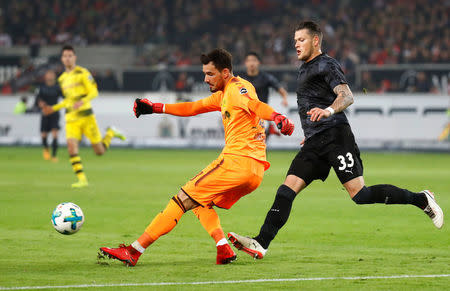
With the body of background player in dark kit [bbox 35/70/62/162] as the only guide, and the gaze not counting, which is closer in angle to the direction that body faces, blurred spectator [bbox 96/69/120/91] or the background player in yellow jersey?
the background player in yellow jersey

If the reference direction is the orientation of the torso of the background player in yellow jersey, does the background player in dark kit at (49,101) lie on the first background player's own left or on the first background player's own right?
on the first background player's own right

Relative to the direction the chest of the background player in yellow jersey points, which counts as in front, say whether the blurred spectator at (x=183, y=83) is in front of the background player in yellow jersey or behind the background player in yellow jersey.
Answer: behind

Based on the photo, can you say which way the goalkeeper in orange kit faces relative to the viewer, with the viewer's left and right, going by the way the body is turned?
facing to the left of the viewer

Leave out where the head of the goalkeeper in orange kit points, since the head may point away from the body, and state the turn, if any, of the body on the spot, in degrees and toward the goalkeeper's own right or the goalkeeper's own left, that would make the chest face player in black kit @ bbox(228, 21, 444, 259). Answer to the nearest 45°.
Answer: approximately 180°

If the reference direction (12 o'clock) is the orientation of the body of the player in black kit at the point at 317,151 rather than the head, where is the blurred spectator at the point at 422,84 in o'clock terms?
The blurred spectator is roughly at 5 o'clock from the player in black kit.

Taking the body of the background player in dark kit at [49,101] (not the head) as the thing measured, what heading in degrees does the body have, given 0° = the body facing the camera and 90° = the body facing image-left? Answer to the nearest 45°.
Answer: approximately 0°

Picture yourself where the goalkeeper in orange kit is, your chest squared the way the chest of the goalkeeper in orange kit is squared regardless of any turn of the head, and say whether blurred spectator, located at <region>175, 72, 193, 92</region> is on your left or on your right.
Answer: on your right

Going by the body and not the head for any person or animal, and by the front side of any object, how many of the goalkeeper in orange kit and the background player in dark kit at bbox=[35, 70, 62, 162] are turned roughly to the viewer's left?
1

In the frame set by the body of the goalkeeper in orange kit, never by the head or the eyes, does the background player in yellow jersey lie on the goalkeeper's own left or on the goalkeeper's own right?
on the goalkeeper's own right
